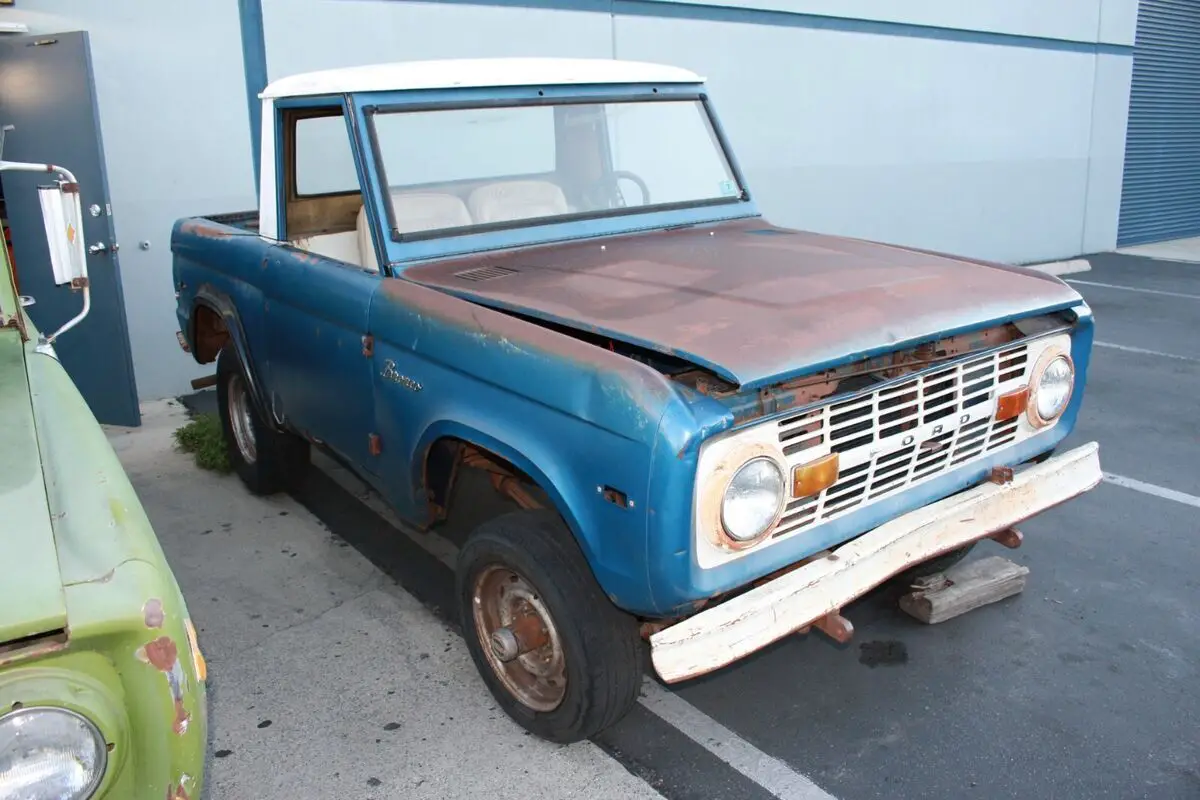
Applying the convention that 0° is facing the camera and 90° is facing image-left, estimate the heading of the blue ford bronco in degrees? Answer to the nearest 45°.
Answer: approximately 315°

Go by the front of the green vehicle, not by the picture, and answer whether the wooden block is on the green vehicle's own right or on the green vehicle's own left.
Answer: on the green vehicle's own left

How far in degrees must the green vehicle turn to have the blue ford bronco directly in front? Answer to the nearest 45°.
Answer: approximately 135° to its left

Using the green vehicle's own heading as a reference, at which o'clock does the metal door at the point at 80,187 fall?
The metal door is roughly at 6 o'clock from the green vehicle.

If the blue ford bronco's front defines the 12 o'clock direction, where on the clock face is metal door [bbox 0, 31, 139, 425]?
The metal door is roughly at 6 o'clock from the blue ford bronco.

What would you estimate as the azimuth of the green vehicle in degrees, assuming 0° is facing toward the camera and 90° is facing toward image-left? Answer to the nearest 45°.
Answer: approximately 0°

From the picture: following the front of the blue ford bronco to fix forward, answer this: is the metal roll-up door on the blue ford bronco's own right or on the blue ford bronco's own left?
on the blue ford bronco's own left
